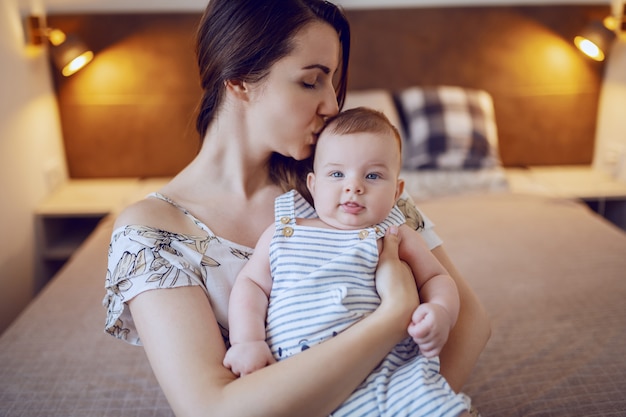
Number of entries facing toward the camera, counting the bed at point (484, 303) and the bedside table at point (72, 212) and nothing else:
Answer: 2

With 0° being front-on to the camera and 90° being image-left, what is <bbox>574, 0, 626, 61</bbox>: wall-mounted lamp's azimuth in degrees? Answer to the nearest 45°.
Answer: approximately 45°

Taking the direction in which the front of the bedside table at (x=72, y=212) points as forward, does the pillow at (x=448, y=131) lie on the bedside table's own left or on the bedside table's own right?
on the bedside table's own left

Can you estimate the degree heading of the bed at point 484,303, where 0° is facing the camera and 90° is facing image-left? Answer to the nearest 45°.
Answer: approximately 0°

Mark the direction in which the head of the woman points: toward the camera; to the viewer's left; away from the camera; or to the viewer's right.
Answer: to the viewer's right

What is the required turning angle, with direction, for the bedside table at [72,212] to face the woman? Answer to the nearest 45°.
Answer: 0° — it already faces them

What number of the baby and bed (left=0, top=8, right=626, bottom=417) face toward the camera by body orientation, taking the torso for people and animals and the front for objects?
2

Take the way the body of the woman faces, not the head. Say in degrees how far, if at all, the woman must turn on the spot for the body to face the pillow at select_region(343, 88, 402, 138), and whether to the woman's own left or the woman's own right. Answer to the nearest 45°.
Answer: approximately 135° to the woman's own left

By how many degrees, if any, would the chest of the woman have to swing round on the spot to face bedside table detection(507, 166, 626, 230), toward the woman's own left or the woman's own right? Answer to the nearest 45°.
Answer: approximately 90° to the woman's own left
